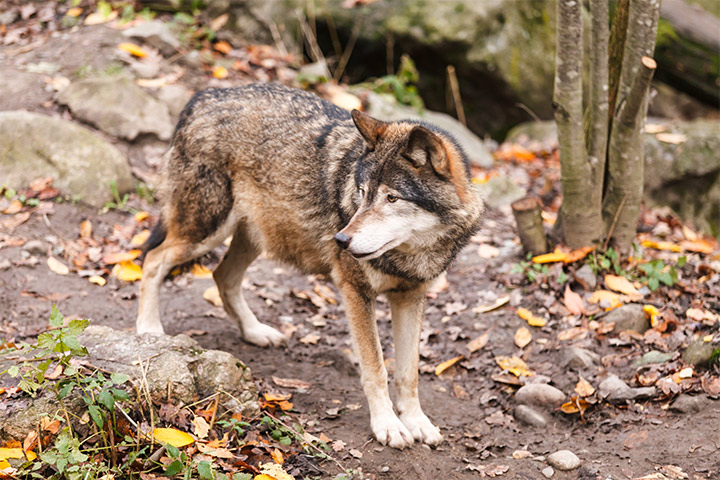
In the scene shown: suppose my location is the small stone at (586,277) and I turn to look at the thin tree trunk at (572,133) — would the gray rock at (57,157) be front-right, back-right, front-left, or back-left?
front-left

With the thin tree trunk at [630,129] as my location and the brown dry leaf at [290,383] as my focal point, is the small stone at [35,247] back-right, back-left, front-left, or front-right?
front-right

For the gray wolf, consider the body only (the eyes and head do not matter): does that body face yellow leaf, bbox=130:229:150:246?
no

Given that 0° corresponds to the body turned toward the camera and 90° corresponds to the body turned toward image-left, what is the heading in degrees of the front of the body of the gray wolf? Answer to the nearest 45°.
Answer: approximately 315°

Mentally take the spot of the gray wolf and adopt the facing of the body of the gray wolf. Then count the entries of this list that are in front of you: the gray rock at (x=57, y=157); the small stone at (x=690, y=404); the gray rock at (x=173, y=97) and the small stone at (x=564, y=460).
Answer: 2

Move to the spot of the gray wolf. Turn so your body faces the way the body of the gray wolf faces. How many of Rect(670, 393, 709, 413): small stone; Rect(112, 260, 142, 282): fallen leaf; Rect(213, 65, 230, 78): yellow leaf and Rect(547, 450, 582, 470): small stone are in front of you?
2

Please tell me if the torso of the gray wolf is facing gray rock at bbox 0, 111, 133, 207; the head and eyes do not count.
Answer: no

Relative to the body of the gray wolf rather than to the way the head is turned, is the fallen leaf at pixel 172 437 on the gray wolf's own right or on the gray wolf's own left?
on the gray wolf's own right

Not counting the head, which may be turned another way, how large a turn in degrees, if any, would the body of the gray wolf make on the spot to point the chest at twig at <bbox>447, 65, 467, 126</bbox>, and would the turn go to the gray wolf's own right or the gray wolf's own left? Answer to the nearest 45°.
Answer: approximately 135° to the gray wolf's own left

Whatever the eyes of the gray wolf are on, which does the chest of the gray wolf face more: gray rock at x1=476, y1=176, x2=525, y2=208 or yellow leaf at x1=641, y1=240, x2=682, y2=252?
the yellow leaf

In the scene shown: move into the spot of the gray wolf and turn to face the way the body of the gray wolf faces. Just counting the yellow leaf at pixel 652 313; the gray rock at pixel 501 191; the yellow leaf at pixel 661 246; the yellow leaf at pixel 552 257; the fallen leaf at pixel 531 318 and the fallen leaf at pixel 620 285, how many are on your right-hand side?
0

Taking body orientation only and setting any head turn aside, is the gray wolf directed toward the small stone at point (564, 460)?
yes

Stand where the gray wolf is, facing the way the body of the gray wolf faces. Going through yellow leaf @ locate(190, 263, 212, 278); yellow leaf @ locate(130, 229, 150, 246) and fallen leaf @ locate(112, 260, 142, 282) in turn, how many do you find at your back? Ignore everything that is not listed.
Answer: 3

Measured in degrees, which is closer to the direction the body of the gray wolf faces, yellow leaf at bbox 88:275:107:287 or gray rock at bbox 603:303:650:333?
the gray rock

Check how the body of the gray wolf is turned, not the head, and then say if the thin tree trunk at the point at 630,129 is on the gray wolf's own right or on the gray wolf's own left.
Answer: on the gray wolf's own left

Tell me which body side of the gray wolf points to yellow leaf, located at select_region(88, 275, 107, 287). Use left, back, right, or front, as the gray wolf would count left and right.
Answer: back

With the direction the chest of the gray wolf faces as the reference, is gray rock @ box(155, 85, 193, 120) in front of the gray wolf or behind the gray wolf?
behind

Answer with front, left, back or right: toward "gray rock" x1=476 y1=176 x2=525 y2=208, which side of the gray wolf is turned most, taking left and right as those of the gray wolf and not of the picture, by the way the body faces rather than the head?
left

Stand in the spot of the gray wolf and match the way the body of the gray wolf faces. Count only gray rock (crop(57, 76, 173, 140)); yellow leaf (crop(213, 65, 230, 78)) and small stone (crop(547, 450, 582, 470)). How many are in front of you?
1

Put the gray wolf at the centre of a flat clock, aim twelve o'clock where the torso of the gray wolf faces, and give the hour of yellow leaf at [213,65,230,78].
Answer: The yellow leaf is roughly at 7 o'clock from the gray wolf.
